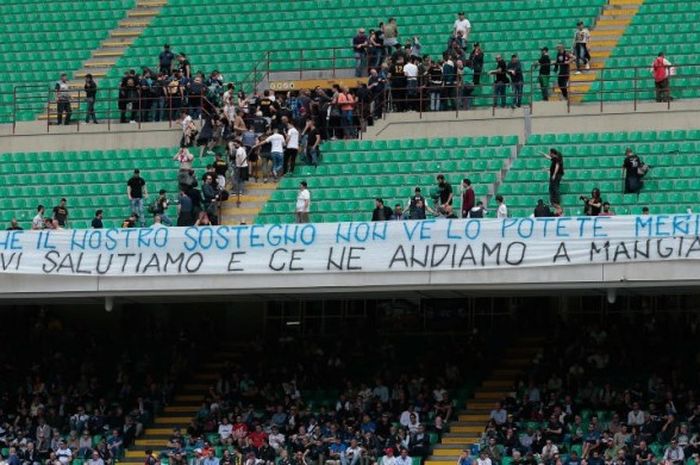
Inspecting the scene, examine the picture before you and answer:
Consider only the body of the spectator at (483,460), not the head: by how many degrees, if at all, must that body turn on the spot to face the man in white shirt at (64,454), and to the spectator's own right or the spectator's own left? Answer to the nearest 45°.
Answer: approximately 90° to the spectator's own right

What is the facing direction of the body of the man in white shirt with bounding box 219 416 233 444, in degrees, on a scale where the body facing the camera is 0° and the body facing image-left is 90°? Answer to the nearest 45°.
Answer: approximately 0°
